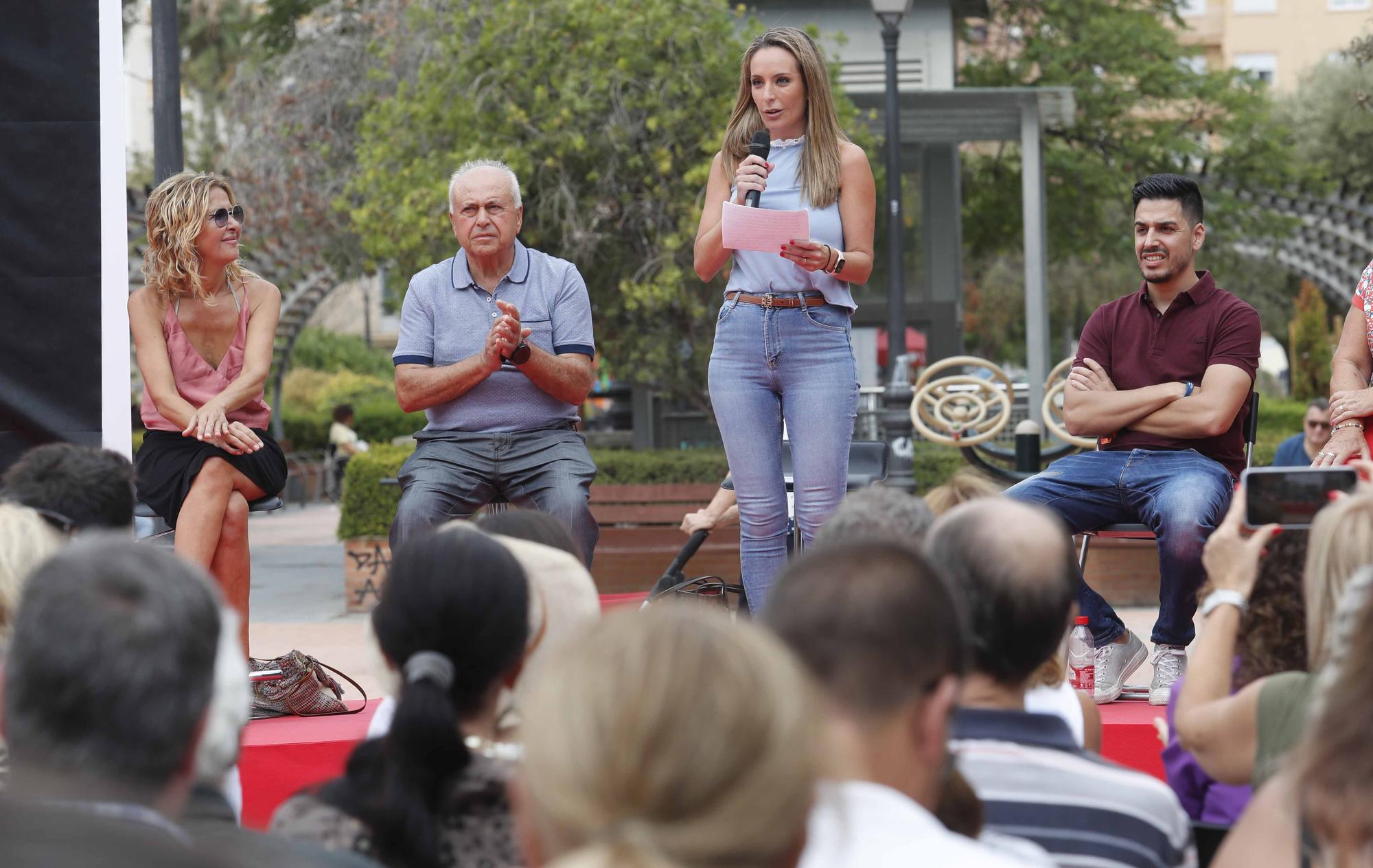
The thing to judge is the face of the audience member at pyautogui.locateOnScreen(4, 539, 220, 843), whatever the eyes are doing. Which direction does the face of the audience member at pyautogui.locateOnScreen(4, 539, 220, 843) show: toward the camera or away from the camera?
away from the camera

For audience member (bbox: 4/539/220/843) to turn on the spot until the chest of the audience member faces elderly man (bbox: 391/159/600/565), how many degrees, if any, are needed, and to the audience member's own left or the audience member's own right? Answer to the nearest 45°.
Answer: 0° — they already face them

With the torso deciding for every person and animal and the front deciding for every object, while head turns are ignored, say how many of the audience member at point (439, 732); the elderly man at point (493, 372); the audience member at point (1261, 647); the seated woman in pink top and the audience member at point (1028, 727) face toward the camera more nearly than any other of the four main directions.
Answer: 2

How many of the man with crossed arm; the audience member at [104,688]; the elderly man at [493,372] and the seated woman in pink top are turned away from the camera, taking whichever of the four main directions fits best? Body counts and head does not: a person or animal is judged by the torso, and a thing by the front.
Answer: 1

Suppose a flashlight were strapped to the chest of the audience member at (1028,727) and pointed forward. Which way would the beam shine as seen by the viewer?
away from the camera

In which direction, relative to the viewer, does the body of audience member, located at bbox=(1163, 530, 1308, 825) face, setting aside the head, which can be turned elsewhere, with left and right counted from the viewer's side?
facing away from the viewer

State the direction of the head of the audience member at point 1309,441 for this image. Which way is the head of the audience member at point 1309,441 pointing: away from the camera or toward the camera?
toward the camera

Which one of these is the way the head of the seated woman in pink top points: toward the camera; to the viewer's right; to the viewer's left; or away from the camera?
to the viewer's right

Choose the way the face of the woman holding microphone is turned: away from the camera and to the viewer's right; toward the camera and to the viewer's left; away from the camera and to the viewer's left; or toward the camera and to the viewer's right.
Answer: toward the camera and to the viewer's left

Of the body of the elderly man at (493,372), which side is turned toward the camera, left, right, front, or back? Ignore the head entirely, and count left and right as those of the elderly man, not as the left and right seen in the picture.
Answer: front

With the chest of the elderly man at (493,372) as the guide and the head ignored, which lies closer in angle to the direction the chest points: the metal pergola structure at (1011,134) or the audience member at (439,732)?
the audience member

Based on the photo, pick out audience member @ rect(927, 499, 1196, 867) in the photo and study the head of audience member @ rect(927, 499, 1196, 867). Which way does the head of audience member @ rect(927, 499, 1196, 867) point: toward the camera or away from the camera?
away from the camera

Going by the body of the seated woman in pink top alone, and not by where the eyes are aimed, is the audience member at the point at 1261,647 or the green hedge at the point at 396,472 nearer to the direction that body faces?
the audience member

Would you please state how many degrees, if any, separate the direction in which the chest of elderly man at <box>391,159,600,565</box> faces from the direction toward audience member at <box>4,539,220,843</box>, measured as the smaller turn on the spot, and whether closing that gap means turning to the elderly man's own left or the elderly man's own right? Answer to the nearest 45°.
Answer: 0° — they already face them

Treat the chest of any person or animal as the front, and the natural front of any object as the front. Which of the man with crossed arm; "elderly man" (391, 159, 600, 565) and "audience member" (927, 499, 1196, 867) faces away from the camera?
the audience member

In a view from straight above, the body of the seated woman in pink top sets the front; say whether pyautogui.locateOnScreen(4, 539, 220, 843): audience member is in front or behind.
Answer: in front

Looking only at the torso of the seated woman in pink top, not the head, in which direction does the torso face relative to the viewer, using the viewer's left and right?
facing the viewer
